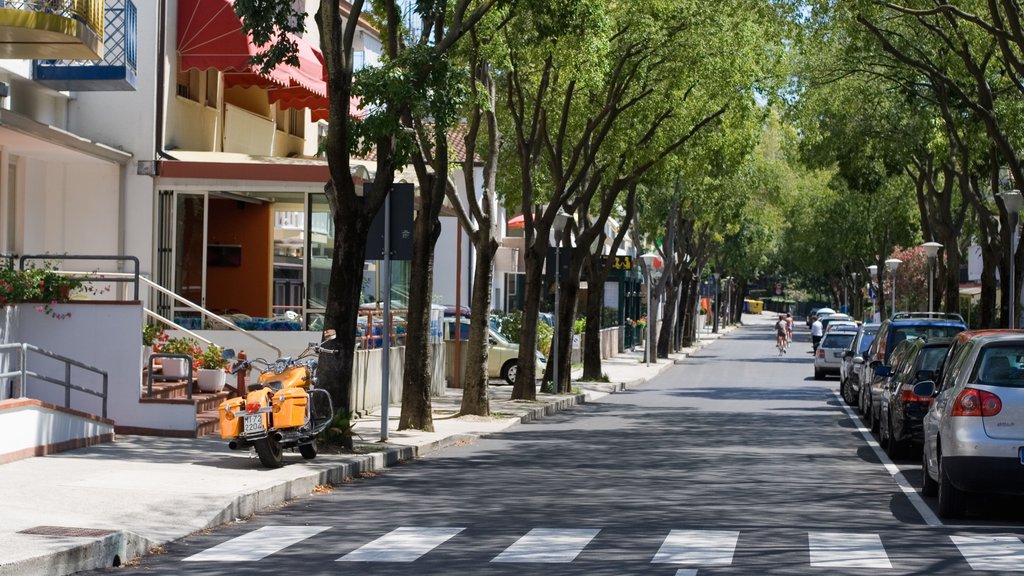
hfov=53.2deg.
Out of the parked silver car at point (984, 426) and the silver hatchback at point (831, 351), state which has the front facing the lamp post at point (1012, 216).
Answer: the parked silver car

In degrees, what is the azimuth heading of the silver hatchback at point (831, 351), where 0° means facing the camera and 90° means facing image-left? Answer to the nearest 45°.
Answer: approximately 180°

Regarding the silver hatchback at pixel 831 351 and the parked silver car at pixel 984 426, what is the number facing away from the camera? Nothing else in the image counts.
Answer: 2

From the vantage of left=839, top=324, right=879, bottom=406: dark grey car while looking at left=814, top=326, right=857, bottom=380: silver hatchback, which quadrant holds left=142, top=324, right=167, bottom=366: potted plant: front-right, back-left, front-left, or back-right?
back-left

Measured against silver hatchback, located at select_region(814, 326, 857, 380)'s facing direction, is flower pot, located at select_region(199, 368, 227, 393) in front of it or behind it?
behind

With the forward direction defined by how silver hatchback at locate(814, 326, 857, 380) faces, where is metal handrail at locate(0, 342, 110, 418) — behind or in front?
behind

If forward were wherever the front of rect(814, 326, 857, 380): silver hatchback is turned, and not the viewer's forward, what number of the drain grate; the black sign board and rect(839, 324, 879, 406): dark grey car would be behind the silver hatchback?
3

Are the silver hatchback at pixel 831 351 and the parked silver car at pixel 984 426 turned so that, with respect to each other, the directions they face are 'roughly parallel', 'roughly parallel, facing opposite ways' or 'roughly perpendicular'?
roughly parallel

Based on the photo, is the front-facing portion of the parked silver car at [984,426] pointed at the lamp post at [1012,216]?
yes

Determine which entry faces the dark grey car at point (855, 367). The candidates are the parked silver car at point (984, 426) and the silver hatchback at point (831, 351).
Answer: the parked silver car

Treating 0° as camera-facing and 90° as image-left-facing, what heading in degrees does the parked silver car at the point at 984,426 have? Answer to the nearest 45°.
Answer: approximately 180°
